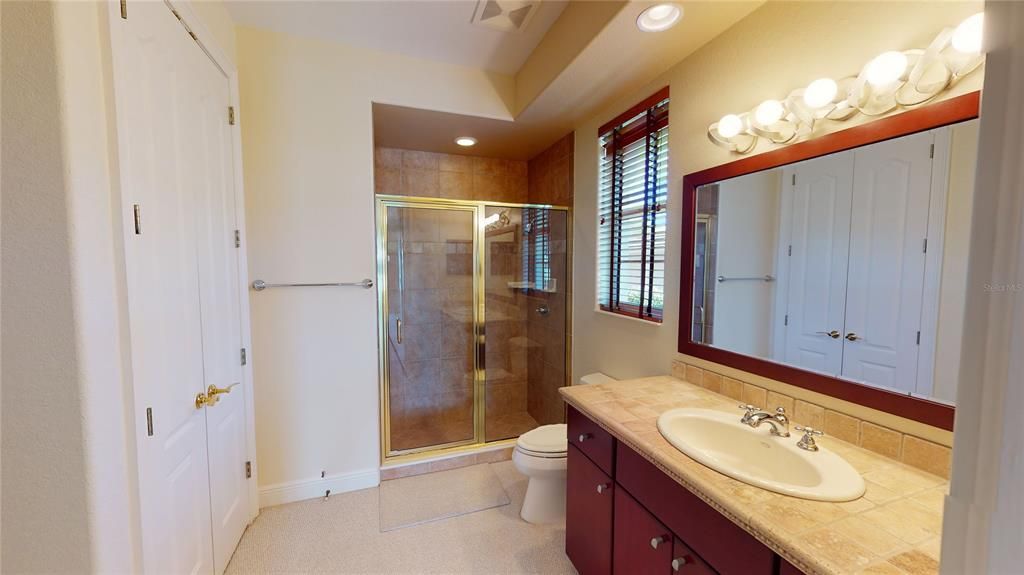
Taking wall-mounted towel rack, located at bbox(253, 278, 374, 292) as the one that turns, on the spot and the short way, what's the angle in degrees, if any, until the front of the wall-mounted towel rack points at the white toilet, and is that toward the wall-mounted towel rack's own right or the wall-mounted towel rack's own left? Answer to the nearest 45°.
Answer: approximately 45° to the wall-mounted towel rack's own left

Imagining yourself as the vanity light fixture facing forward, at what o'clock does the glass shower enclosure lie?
The glass shower enclosure is roughly at 2 o'clock from the vanity light fixture.

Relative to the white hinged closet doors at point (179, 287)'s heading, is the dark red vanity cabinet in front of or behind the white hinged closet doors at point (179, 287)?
in front

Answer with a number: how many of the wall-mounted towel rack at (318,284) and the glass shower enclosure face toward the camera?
2

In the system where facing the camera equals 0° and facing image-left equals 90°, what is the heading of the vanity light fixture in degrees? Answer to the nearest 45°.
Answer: approximately 45°

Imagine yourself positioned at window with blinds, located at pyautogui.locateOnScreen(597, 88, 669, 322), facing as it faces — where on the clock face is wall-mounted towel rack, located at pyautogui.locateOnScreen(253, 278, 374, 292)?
The wall-mounted towel rack is roughly at 1 o'clock from the window with blinds.

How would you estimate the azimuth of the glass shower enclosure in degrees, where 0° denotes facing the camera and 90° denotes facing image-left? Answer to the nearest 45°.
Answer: approximately 0°

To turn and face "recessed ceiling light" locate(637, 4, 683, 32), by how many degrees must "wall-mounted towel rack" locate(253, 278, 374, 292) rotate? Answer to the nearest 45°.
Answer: approximately 45° to its left

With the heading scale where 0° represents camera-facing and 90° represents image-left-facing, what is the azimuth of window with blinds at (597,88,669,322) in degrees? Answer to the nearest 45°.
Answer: approximately 45°

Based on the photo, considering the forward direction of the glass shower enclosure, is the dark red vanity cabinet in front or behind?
in front
